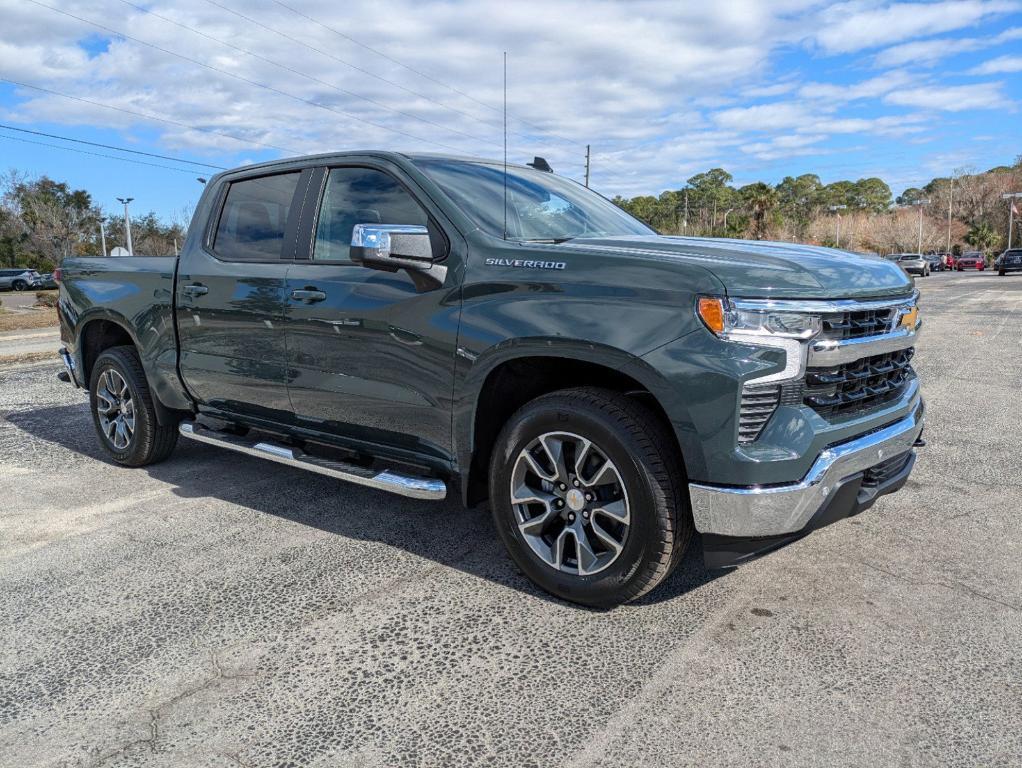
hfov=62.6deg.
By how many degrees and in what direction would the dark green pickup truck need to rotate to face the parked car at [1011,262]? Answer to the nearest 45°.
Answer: approximately 90° to its left

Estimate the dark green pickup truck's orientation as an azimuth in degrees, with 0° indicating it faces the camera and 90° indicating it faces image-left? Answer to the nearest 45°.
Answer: approximately 315°
